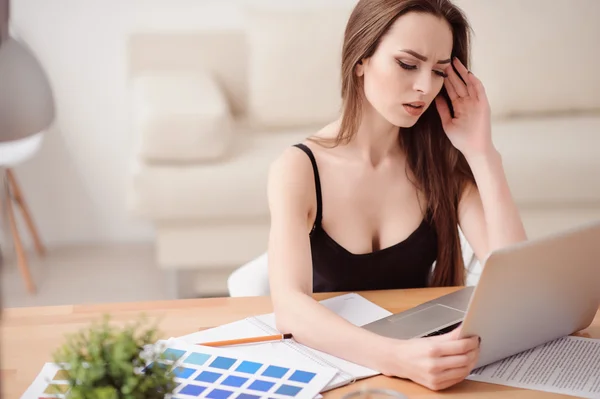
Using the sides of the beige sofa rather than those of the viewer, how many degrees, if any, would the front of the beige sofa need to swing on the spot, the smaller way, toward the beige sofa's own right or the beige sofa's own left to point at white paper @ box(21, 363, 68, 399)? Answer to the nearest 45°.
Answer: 0° — it already faces it

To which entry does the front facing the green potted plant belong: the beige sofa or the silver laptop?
the beige sofa

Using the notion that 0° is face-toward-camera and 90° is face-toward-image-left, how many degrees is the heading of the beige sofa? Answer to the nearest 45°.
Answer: approximately 0°

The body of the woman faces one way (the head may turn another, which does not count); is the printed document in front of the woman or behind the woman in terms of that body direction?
in front

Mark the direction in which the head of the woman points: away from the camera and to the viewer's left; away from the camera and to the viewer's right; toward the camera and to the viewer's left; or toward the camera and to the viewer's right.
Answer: toward the camera and to the viewer's right

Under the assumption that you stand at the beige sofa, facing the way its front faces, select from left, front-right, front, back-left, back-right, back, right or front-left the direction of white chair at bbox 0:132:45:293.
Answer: right

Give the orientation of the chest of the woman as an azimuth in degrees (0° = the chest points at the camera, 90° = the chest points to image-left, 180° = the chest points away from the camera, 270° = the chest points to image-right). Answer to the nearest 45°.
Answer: approximately 315°

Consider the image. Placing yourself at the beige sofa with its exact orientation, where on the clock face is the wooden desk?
The wooden desk is roughly at 12 o'clock from the beige sofa.

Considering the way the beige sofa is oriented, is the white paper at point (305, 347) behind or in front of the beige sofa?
in front

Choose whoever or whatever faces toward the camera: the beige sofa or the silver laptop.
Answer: the beige sofa

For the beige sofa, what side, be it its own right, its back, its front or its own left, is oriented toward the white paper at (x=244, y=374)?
front

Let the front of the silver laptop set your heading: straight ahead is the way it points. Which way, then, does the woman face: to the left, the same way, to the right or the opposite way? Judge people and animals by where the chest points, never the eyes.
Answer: the opposite way

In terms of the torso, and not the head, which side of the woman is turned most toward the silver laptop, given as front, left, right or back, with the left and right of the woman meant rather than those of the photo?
front

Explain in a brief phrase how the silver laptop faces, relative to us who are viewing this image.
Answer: facing away from the viewer and to the left of the viewer

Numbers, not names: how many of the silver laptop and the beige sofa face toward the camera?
1

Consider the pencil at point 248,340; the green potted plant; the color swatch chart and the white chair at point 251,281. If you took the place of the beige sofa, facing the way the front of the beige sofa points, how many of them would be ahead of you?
4
